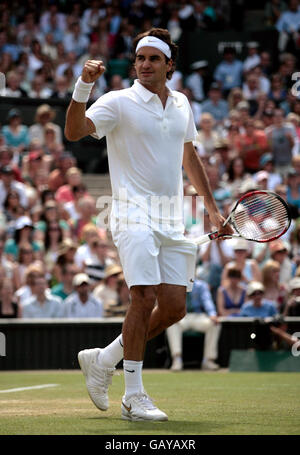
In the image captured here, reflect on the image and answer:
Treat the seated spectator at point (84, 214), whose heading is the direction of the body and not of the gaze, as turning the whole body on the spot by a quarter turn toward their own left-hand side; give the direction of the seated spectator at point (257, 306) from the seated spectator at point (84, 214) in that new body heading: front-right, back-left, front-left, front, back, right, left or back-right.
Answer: front-right

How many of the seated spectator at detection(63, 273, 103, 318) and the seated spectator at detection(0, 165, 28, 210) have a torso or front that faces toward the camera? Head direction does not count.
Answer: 2

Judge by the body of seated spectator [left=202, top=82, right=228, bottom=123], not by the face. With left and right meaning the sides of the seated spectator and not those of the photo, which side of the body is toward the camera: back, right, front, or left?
front

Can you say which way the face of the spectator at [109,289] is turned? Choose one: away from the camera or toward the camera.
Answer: toward the camera

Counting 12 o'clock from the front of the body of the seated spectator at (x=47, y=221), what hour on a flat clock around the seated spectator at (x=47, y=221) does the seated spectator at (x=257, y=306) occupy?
the seated spectator at (x=257, y=306) is roughly at 10 o'clock from the seated spectator at (x=47, y=221).

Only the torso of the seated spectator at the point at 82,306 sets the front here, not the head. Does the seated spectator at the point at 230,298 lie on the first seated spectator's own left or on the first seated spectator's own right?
on the first seated spectator's own left

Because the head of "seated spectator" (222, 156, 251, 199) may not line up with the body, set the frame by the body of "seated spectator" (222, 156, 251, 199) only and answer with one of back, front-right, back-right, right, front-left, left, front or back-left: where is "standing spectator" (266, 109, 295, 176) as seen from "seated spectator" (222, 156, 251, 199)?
back-left

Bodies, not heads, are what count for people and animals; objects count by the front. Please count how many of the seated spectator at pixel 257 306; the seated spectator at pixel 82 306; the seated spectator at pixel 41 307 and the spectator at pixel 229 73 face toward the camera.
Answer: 4

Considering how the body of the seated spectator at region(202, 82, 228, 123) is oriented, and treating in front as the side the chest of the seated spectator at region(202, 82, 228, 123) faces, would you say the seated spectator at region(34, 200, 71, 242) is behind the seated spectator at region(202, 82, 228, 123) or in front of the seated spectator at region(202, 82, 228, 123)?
in front

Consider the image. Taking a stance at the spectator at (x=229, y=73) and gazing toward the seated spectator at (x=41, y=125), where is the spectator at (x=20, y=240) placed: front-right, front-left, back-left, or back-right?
front-left

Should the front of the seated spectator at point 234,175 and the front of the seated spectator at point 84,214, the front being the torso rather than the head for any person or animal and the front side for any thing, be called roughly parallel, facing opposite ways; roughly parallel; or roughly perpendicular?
roughly parallel

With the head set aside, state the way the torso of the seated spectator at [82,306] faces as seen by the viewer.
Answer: toward the camera

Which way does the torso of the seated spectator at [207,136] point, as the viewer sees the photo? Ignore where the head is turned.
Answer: toward the camera
